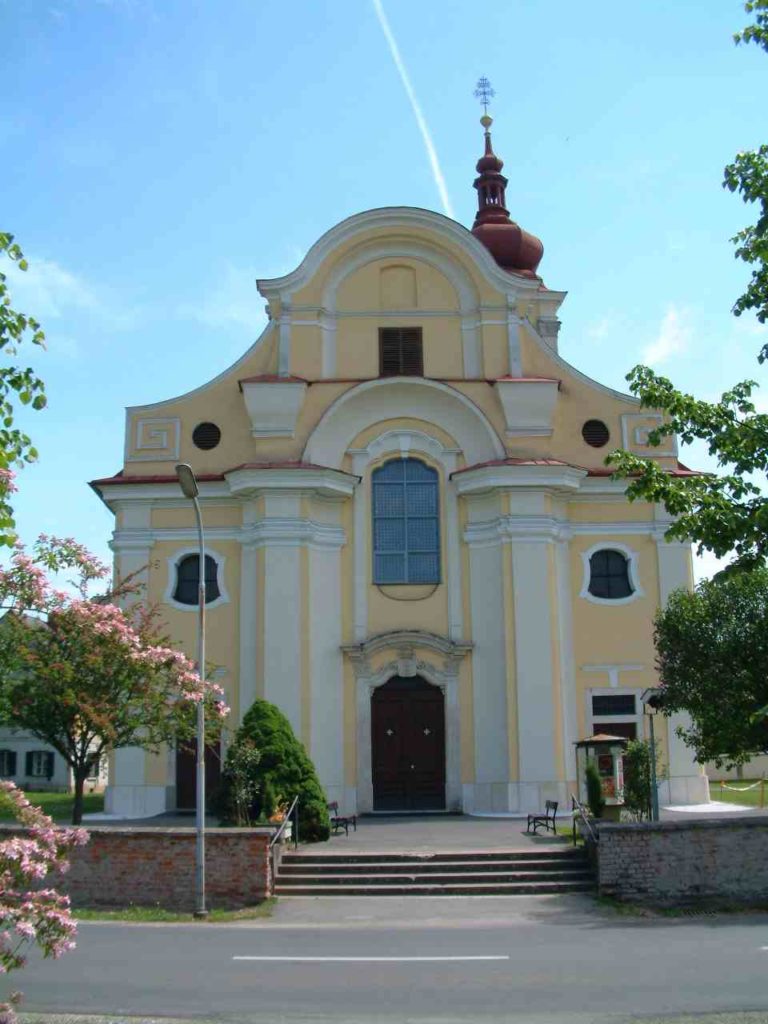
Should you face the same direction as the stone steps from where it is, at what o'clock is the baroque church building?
The baroque church building is roughly at 6 o'clock from the stone steps.

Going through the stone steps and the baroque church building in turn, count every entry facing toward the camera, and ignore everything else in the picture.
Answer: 2

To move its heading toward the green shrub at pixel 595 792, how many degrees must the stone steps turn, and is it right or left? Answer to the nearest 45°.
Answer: approximately 135° to its left

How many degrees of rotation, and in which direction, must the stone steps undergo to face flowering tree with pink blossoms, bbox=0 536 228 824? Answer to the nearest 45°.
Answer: approximately 90° to its right

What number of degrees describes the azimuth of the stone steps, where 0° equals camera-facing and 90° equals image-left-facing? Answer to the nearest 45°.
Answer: approximately 0°

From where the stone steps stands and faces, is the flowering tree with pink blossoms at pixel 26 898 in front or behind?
in front

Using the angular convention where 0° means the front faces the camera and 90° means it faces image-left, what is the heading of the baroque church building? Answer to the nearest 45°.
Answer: approximately 0°

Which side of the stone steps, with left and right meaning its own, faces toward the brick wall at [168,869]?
right

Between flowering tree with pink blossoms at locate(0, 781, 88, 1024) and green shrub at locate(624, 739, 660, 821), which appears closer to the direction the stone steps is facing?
the flowering tree with pink blossoms

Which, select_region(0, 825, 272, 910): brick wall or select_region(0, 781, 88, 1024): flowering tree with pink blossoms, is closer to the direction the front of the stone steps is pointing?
the flowering tree with pink blossoms
